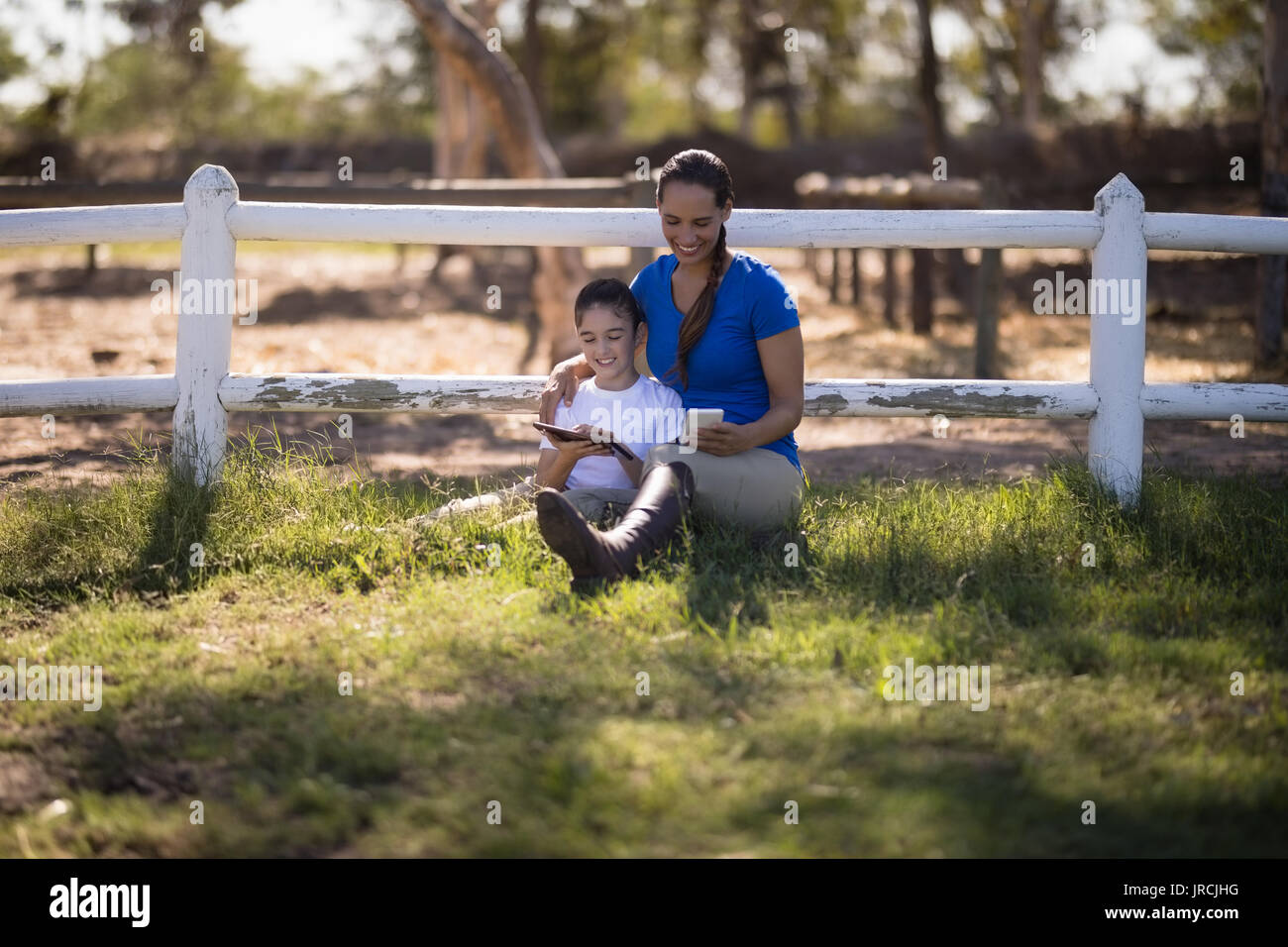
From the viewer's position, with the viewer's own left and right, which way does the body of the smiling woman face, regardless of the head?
facing the viewer and to the left of the viewer

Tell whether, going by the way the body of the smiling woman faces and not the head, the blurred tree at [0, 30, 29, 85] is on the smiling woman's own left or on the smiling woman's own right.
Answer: on the smiling woman's own right

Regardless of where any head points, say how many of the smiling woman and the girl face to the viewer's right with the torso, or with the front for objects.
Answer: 0

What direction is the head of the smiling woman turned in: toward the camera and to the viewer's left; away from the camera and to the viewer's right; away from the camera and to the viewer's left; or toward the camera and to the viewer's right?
toward the camera and to the viewer's left

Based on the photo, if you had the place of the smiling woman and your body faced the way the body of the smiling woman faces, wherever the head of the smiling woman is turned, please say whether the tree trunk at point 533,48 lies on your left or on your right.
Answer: on your right

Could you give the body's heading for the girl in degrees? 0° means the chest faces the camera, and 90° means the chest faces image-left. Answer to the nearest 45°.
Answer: approximately 45°

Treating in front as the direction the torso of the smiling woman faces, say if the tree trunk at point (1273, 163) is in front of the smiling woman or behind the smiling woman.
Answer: behind
